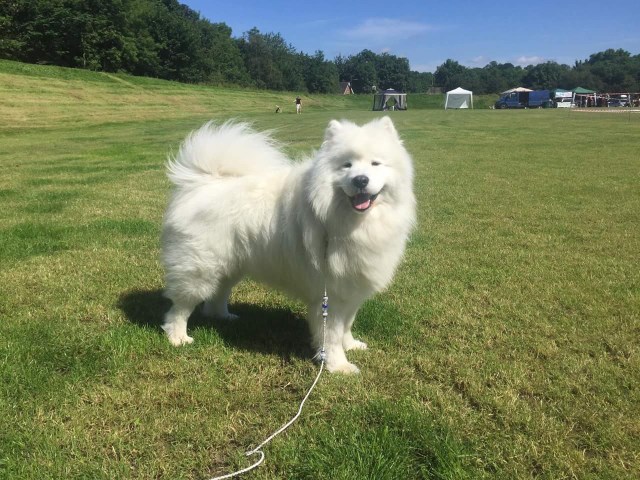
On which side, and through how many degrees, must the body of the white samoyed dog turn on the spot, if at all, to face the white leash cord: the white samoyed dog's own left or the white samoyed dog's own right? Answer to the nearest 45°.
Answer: approximately 45° to the white samoyed dog's own right

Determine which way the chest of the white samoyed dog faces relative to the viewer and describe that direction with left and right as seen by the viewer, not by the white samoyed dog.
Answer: facing the viewer and to the right of the viewer
